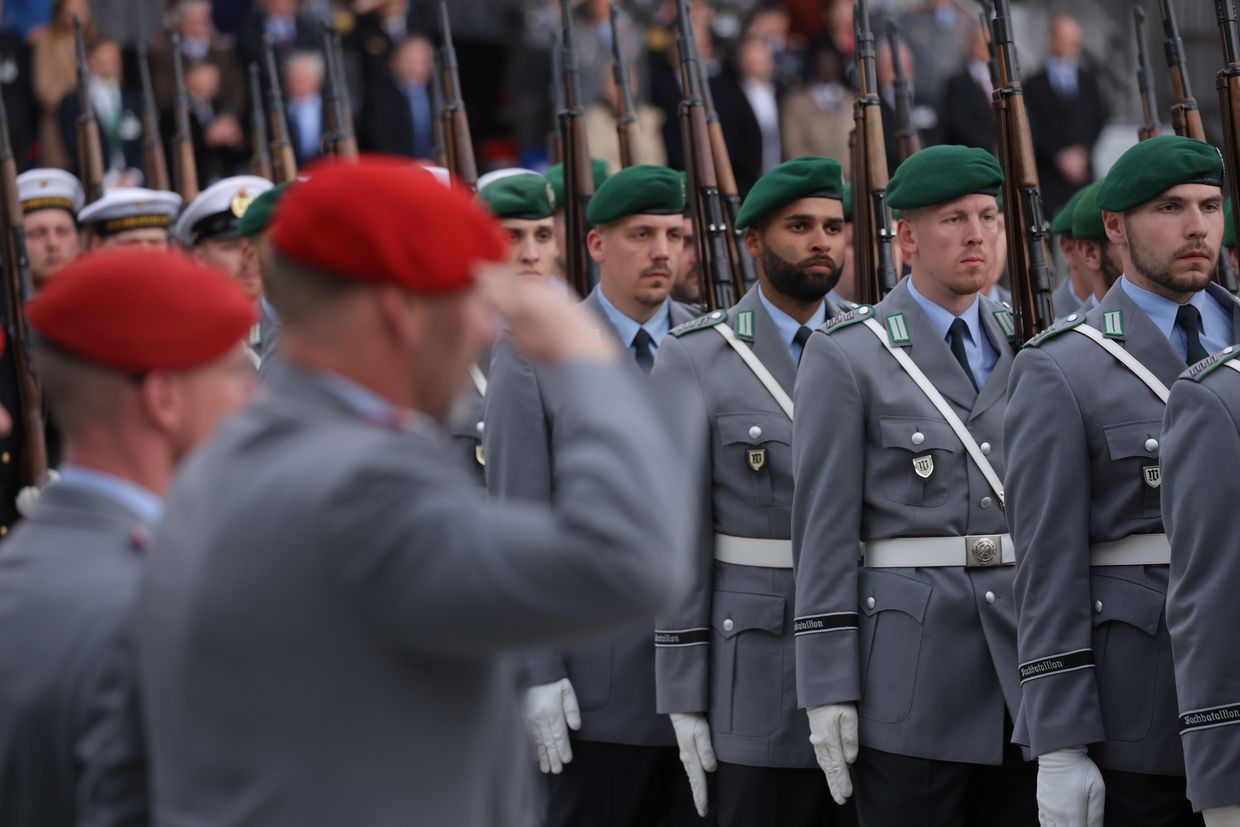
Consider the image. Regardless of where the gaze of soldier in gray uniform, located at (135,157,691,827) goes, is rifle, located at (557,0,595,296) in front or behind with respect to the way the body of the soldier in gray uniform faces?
in front

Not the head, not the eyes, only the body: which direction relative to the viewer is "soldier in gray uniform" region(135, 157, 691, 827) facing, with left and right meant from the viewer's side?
facing away from the viewer and to the right of the viewer

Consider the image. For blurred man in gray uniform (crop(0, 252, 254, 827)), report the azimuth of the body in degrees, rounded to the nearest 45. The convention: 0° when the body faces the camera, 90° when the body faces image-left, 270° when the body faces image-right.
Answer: approximately 225°

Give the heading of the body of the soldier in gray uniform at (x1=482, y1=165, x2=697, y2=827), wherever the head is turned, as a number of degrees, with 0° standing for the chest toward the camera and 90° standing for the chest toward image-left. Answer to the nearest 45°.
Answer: approximately 315°

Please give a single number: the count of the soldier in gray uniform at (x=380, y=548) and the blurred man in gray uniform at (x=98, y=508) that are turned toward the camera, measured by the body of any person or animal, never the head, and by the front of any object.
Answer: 0

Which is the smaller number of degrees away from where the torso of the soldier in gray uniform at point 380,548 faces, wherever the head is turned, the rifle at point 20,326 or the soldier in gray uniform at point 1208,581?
the soldier in gray uniform

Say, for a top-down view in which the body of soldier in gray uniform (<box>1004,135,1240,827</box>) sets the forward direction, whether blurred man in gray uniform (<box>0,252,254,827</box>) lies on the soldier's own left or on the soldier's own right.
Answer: on the soldier's own right

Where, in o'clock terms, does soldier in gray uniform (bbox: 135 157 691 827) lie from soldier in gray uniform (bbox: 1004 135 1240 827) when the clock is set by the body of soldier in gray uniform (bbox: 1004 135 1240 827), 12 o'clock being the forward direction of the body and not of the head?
soldier in gray uniform (bbox: 135 157 691 827) is roughly at 2 o'clock from soldier in gray uniform (bbox: 1004 135 1240 827).

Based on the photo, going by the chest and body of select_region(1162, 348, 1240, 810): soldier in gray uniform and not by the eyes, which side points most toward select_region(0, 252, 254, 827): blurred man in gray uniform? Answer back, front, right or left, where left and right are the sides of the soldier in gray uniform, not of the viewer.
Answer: right

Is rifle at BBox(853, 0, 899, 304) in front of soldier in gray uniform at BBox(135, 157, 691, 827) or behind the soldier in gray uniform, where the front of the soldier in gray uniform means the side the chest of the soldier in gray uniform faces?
in front
